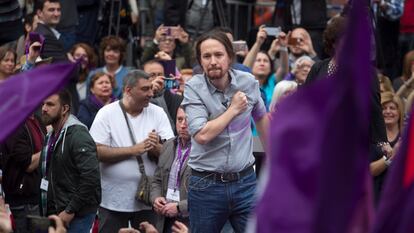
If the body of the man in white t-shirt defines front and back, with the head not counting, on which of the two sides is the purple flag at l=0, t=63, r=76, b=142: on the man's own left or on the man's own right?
on the man's own right

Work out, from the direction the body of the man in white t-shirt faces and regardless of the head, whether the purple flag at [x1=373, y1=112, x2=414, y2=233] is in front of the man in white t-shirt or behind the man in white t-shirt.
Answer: in front

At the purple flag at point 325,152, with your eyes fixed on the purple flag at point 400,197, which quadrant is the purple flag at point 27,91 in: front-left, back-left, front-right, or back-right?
back-left

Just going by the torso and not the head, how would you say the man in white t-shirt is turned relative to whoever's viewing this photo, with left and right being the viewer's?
facing the viewer and to the right of the viewer
